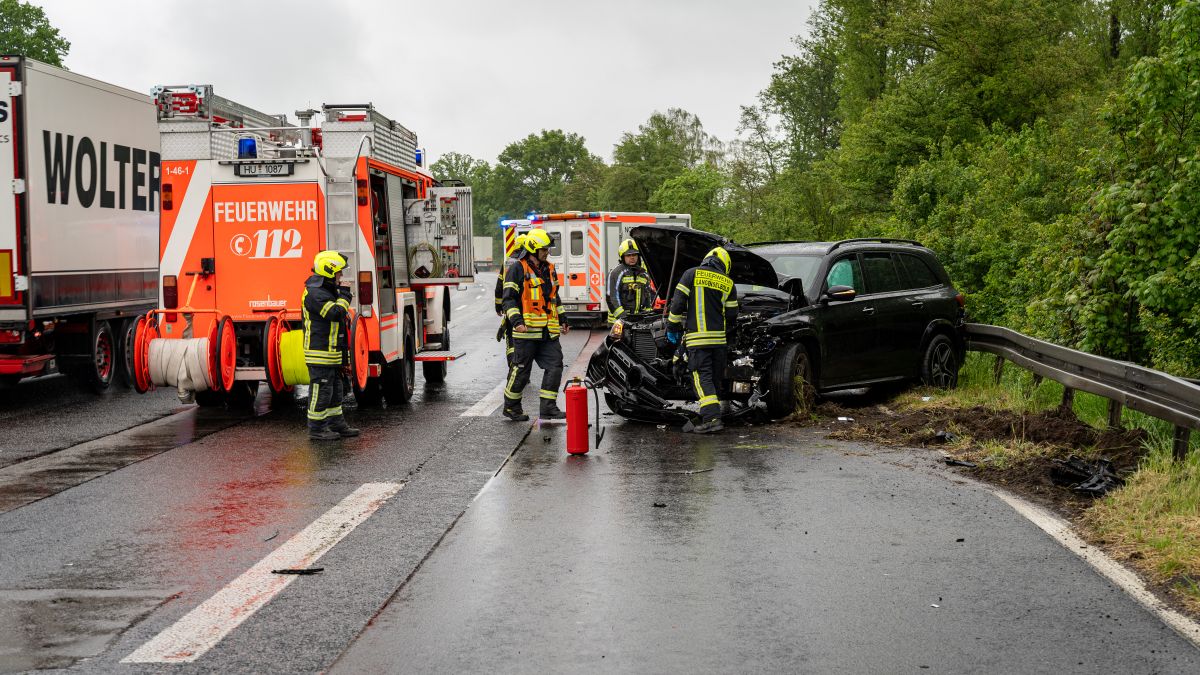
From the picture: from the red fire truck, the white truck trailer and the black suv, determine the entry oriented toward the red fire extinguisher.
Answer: the black suv

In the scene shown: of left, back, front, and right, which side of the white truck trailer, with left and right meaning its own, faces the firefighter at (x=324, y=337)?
back

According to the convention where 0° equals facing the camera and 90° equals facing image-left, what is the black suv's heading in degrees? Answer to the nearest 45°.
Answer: approximately 45°

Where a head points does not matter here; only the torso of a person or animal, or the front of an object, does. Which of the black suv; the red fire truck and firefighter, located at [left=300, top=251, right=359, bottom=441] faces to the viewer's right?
the firefighter

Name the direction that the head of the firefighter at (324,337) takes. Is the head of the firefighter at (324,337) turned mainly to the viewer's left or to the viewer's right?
to the viewer's right

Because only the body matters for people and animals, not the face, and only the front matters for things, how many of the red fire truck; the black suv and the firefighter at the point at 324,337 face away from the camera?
1

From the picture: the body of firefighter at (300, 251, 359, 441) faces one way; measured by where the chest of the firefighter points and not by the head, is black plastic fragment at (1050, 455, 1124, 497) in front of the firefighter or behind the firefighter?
in front

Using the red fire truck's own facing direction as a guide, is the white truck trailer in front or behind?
in front

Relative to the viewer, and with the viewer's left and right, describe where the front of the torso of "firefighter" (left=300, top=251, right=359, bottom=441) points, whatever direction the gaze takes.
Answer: facing to the right of the viewer

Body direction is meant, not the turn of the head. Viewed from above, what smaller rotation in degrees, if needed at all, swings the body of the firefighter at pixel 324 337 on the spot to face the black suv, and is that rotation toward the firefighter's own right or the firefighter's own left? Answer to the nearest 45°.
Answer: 0° — they already face it

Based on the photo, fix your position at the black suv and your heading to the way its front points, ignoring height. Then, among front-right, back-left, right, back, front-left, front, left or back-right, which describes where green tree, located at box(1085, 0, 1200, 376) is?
back-left

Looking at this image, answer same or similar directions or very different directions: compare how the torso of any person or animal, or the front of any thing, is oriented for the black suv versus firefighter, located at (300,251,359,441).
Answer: very different directions

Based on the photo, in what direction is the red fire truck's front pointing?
away from the camera

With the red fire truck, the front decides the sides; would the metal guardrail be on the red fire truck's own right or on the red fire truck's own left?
on the red fire truck's own right
